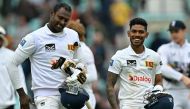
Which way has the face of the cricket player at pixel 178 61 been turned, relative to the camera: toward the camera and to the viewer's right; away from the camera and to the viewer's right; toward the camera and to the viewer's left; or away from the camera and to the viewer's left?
toward the camera and to the viewer's left

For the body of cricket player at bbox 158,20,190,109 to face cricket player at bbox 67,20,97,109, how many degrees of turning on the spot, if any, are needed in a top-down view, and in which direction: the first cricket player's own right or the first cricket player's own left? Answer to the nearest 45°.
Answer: approximately 45° to the first cricket player's own right

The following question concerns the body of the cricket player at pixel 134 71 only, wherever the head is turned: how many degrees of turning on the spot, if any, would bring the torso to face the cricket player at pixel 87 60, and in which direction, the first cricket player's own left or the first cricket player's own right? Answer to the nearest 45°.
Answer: approximately 135° to the first cricket player's own right

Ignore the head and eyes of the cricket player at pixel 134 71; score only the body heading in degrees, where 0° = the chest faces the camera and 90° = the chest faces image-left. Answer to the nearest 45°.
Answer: approximately 0°

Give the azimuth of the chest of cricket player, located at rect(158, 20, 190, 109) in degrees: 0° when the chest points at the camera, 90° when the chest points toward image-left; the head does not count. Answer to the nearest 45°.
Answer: approximately 0°

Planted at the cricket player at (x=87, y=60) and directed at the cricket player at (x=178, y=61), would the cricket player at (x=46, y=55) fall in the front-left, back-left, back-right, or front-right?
back-right

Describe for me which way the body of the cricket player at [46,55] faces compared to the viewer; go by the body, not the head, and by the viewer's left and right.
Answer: facing the viewer and to the right of the viewer

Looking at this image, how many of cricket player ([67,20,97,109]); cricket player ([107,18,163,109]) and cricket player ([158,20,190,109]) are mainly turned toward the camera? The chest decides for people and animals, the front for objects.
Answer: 2
